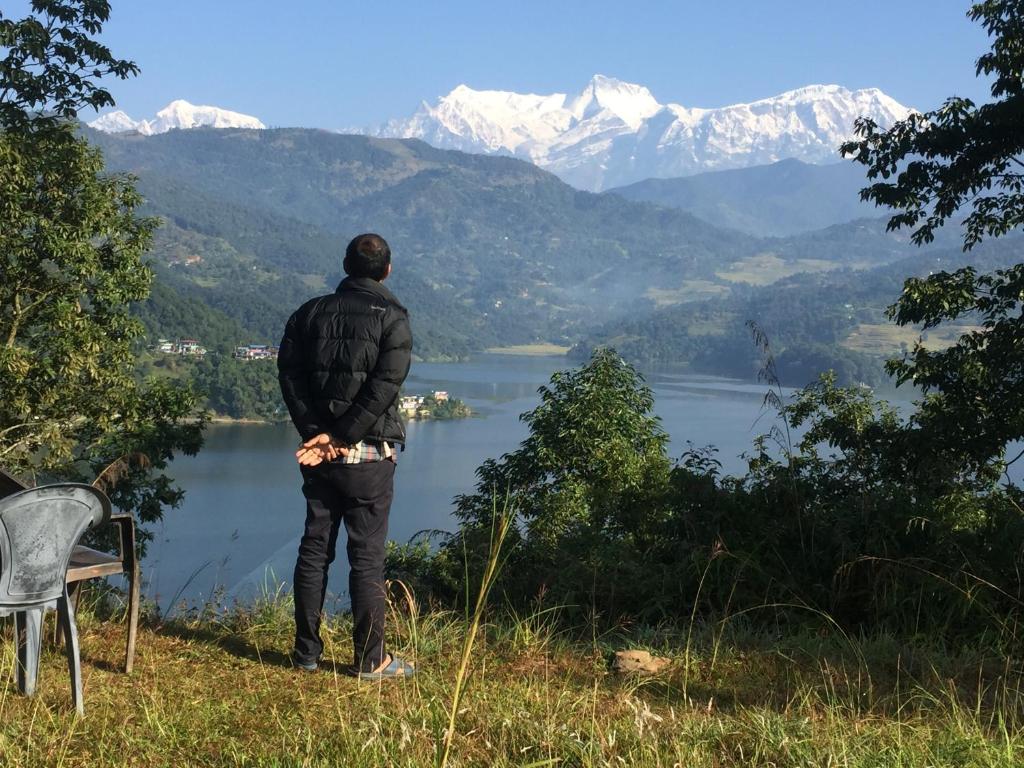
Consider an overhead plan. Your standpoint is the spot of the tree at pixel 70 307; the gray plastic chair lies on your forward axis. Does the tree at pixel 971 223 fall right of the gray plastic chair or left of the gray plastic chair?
left

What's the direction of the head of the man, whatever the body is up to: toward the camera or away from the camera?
away from the camera

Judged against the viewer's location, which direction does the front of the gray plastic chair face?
facing away from the viewer and to the right of the viewer

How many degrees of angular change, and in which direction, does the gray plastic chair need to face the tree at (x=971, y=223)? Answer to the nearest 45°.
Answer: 0° — it already faces it

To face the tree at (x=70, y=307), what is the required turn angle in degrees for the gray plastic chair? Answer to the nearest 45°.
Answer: approximately 45° to its left

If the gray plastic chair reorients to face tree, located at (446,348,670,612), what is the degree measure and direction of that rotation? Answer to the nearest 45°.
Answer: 0° — it already faces it
